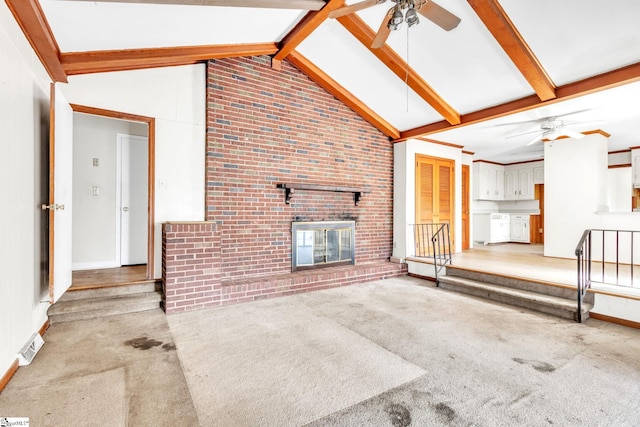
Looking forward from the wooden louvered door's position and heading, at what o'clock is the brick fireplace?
The brick fireplace is roughly at 3 o'clock from the wooden louvered door.

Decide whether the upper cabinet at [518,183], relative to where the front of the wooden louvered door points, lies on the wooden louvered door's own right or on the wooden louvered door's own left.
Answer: on the wooden louvered door's own left

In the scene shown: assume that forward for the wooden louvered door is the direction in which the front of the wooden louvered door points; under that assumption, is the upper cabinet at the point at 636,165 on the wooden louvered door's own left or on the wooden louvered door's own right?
on the wooden louvered door's own left

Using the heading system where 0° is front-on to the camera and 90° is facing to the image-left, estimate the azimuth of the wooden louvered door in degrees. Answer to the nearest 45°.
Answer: approximately 315°

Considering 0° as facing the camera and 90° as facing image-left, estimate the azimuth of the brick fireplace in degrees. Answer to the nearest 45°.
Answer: approximately 315°

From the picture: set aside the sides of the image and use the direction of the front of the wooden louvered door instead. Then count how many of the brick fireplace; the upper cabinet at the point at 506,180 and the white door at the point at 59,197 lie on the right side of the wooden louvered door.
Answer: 2

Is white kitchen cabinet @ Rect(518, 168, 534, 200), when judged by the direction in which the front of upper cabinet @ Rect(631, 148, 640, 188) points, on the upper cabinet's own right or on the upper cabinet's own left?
on the upper cabinet's own right

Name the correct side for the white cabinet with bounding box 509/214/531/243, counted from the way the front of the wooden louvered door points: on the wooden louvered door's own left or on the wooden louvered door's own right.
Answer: on the wooden louvered door's own left

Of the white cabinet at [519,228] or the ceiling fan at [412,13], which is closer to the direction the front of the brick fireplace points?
the ceiling fan

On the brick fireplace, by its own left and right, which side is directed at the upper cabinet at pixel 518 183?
left
